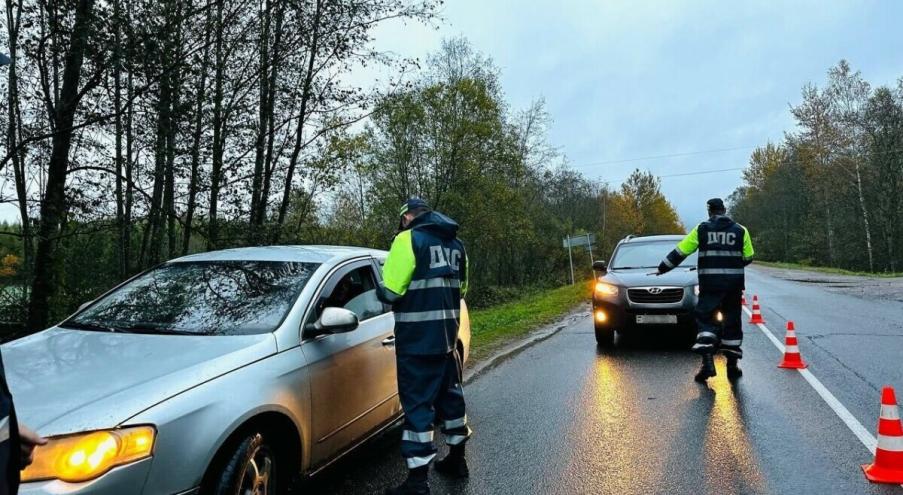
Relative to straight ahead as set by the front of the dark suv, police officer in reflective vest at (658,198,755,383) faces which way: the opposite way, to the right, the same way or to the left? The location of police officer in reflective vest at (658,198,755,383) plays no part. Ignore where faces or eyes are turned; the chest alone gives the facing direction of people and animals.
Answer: the opposite way

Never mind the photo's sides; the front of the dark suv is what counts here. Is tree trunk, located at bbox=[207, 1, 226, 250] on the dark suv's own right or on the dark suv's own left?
on the dark suv's own right

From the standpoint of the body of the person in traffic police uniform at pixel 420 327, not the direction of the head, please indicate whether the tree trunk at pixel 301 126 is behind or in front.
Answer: in front

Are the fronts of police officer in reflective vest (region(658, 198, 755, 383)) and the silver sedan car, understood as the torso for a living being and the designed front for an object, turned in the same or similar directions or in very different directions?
very different directions

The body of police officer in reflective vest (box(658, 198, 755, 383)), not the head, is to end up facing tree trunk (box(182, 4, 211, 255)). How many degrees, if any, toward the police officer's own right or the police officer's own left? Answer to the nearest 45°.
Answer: approximately 90° to the police officer's own left

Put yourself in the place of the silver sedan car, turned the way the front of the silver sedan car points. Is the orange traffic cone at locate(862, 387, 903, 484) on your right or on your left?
on your left

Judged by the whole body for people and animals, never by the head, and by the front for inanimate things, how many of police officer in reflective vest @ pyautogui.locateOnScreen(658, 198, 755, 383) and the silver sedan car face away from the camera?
1

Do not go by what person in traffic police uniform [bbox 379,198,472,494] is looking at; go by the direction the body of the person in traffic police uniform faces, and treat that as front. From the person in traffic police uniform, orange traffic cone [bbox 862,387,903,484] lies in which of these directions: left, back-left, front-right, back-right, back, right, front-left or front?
back-right

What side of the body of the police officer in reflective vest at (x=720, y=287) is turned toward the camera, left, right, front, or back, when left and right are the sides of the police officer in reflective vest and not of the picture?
back

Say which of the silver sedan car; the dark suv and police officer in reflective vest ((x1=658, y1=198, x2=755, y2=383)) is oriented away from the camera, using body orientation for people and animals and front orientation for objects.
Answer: the police officer in reflective vest

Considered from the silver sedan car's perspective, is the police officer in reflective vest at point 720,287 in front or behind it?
behind

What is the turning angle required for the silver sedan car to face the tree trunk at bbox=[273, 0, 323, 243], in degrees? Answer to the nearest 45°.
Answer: approximately 135° to its right

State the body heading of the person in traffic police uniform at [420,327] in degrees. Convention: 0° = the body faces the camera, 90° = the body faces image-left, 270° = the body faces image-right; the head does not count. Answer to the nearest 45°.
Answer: approximately 135°

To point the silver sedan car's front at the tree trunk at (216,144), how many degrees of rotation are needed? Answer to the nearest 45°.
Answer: approximately 135° to its right
